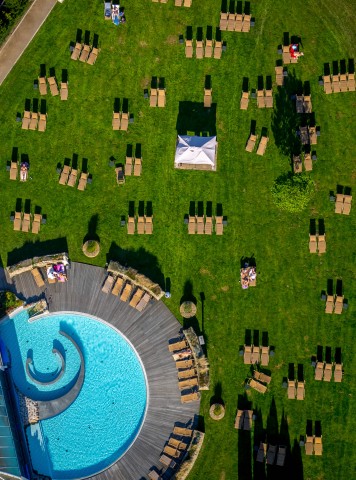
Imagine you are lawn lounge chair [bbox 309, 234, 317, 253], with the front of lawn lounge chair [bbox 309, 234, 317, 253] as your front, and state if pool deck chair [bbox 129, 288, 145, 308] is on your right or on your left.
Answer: on your right

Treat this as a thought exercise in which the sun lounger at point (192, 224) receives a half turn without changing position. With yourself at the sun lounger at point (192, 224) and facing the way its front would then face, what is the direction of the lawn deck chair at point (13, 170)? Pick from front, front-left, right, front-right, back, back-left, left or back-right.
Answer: left

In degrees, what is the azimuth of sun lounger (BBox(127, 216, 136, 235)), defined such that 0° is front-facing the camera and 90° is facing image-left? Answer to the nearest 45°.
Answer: approximately 0°

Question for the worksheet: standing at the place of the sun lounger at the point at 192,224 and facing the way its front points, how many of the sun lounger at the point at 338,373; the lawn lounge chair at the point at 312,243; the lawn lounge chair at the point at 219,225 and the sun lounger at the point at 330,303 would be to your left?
4

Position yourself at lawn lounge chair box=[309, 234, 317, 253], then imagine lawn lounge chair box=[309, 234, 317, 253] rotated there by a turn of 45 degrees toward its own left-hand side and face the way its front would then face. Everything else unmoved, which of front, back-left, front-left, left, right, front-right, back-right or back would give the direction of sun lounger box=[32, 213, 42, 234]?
back-right
